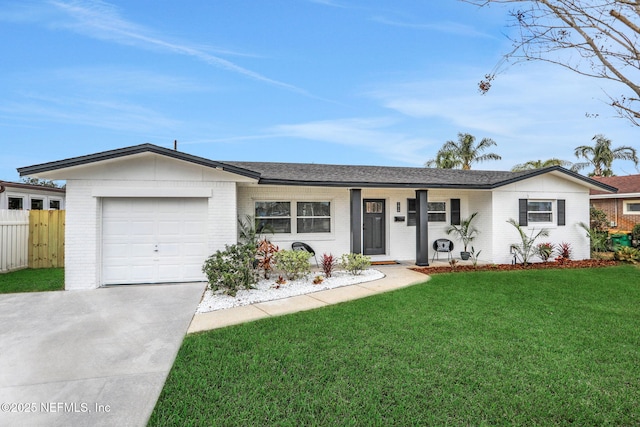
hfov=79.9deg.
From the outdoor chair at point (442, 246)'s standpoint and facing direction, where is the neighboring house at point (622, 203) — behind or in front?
behind

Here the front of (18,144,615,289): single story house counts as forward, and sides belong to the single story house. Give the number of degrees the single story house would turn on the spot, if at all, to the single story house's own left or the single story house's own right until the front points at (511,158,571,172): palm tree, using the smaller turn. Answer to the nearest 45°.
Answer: approximately 135° to the single story house's own left

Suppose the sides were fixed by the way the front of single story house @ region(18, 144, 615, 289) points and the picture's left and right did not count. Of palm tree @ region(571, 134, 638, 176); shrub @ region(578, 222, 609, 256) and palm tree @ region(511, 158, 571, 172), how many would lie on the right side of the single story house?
0

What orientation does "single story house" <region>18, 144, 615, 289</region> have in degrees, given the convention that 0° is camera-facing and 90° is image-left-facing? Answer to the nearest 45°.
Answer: approximately 0°

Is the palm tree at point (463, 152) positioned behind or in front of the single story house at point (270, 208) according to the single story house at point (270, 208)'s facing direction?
behind

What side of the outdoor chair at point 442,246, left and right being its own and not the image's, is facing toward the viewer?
front

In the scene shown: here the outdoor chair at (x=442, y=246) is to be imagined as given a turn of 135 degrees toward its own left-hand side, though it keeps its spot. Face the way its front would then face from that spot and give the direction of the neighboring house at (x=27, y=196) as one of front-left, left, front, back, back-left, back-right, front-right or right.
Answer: back-left

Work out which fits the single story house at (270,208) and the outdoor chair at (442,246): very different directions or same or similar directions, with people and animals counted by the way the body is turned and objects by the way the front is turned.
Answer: same or similar directions

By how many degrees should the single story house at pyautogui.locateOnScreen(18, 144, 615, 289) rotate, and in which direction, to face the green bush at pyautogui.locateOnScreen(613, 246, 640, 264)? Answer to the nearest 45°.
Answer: approximately 90° to its left

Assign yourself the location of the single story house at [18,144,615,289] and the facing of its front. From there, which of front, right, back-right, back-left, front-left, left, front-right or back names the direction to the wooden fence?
right

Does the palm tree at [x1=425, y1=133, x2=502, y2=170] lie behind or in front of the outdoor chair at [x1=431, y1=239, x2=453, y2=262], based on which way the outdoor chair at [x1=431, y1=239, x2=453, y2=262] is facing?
behind

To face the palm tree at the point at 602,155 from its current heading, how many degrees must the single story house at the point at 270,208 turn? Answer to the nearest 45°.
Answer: approximately 135° to its left

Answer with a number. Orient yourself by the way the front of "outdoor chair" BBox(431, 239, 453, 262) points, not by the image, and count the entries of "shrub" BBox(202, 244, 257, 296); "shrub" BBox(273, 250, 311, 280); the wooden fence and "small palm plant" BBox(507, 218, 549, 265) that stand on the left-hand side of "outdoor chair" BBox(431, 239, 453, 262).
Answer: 1
